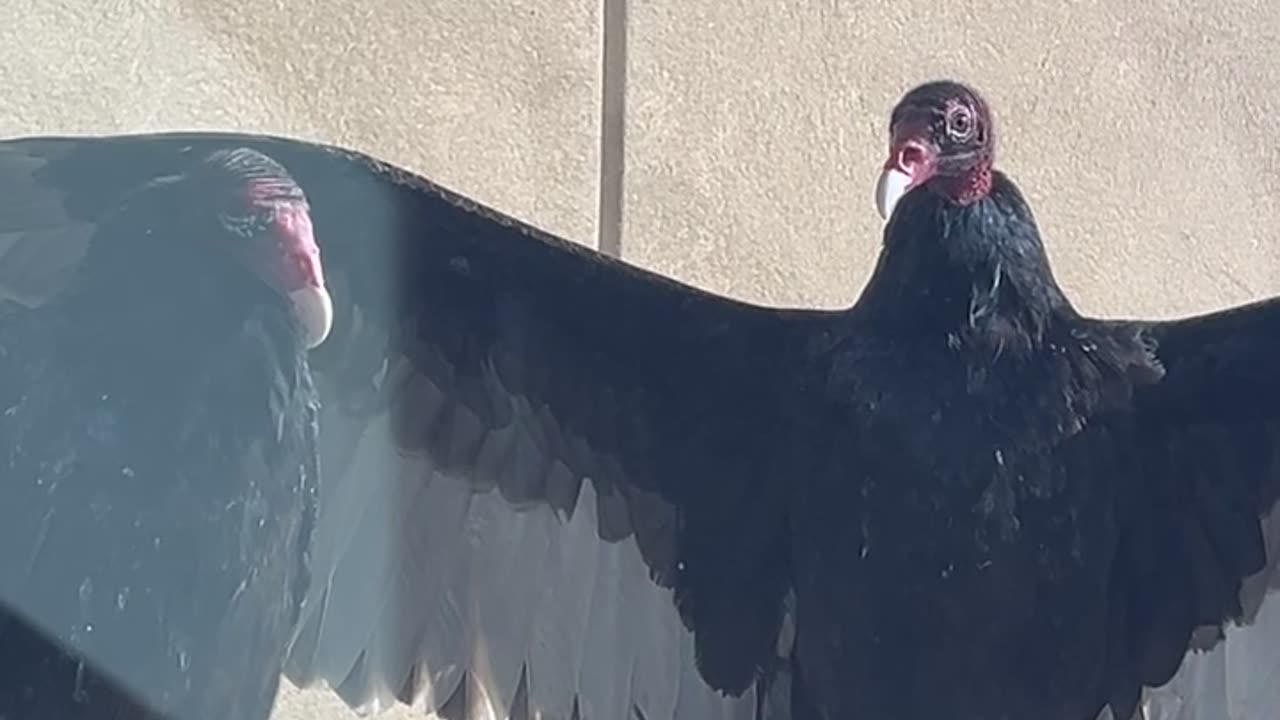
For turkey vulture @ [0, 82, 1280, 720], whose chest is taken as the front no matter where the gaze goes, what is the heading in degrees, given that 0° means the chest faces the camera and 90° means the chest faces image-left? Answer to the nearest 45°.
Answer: approximately 0°
